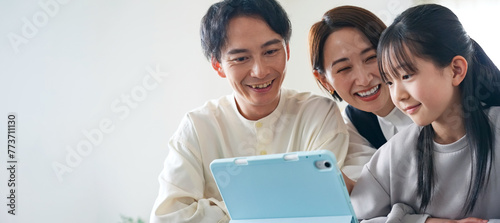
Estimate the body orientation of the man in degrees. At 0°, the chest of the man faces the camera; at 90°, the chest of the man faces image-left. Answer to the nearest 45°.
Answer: approximately 0°

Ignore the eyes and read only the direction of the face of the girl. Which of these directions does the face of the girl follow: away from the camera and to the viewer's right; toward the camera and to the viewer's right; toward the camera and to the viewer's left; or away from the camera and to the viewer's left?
toward the camera and to the viewer's left

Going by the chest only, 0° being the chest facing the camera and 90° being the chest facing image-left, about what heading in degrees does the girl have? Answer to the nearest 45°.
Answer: approximately 45°

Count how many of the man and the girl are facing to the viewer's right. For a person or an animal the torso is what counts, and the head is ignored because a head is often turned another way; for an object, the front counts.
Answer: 0

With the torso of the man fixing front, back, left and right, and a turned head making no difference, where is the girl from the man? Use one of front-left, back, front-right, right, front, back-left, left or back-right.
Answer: front-left

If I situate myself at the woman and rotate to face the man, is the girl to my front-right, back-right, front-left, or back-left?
back-left
